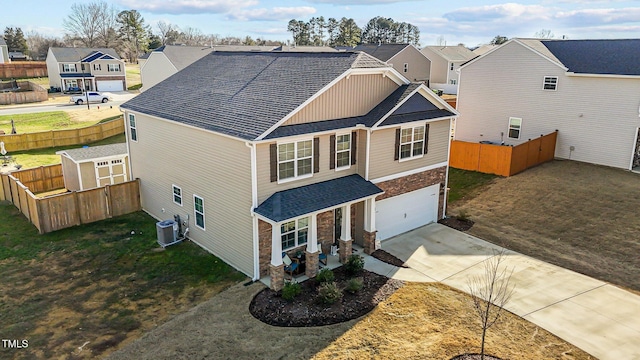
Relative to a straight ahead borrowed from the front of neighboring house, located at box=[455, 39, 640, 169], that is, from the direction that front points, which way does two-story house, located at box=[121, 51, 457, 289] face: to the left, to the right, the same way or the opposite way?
the same way

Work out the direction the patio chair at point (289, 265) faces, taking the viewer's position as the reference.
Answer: facing the viewer and to the right of the viewer

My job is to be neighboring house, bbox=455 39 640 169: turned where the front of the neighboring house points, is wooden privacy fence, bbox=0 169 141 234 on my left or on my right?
on my right

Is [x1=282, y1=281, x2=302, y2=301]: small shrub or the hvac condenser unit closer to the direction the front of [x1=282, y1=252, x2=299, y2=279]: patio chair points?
the small shrub

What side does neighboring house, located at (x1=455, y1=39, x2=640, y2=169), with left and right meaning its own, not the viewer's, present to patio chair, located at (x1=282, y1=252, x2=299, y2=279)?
right

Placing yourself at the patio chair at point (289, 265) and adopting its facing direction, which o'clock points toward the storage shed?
The storage shed is roughly at 6 o'clock from the patio chair.

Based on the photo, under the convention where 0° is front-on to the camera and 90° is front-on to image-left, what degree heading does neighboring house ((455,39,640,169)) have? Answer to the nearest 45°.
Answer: approximately 270°

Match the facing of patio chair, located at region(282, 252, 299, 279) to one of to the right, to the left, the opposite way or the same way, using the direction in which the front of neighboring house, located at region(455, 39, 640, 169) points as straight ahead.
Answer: the same way

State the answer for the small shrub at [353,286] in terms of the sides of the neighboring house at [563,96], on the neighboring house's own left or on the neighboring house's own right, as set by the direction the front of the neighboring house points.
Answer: on the neighboring house's own right

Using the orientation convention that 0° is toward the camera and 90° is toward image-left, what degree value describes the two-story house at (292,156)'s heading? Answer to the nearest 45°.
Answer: approximately 315°

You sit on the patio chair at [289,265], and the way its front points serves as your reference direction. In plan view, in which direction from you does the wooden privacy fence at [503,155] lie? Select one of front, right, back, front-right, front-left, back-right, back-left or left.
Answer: left

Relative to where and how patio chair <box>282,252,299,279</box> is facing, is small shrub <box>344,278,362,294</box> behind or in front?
in front

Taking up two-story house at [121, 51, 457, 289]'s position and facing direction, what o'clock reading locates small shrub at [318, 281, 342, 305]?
The small shrub is roughly at 1 o'clock from the two-story house.

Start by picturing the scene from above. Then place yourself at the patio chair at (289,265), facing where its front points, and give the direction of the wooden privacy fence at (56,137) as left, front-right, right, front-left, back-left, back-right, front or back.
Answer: back
